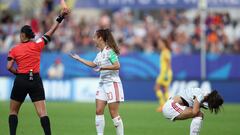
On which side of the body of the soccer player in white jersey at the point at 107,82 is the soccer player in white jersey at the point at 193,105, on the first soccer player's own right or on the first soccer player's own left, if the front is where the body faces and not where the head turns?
on the first soccer player's own left

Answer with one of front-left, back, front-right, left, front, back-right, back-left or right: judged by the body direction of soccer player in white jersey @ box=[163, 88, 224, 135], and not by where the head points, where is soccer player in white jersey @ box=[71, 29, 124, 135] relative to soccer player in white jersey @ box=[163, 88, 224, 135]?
back

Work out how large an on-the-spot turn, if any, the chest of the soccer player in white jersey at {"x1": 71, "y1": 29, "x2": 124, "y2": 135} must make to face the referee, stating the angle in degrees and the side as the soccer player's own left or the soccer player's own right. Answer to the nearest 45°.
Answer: approximately 45° to the soccer player's own right
